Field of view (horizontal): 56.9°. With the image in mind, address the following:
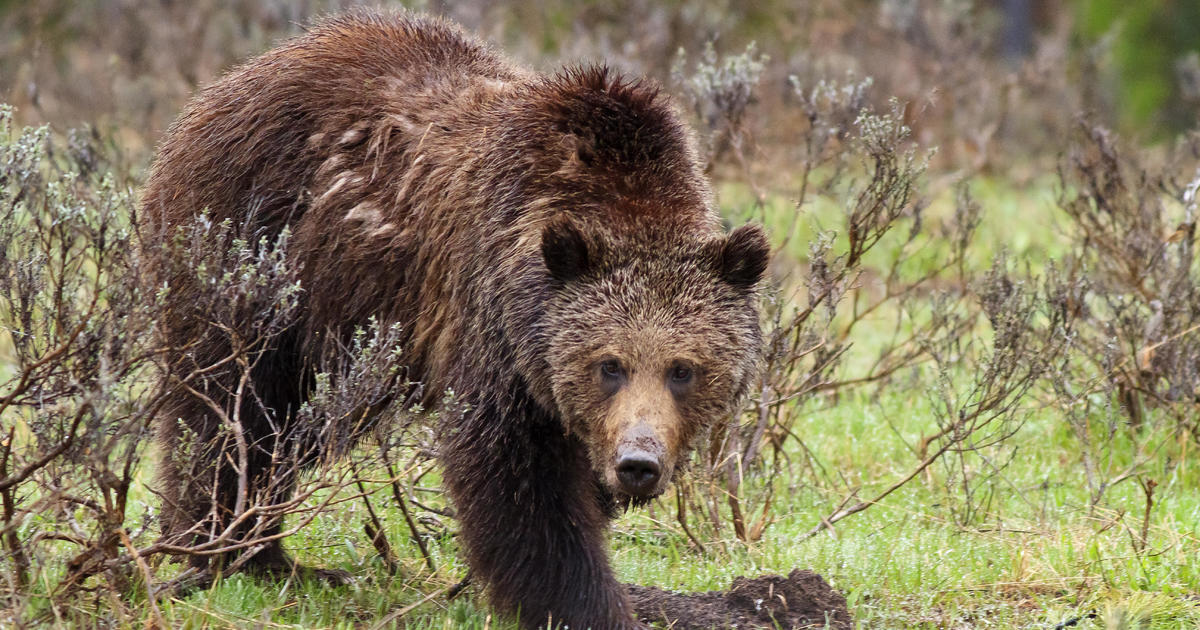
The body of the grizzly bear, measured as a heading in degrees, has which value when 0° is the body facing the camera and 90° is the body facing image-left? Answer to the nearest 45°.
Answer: approximately 315°

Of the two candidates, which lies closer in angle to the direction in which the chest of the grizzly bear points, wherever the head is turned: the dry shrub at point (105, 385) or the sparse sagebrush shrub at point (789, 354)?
the sparse sagebrush shrub

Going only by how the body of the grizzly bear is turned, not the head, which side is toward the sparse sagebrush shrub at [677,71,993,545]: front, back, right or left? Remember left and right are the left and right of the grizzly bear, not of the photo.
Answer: left

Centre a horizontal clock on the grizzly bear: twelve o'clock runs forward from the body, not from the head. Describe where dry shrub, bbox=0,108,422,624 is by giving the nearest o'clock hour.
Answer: The dry shrub is roughly at 4 o'clock from the grizzly bear.

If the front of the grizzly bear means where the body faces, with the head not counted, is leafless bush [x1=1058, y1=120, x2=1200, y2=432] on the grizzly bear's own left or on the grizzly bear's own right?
on the grizzly bear's own left

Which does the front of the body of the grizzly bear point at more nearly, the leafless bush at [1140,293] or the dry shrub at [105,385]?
the leafless bush
